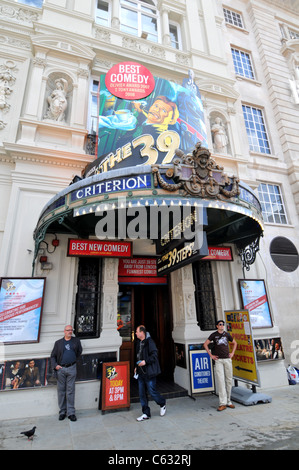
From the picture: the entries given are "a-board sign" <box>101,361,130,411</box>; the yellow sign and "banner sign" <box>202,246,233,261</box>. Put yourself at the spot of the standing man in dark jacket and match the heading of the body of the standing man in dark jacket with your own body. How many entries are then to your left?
3

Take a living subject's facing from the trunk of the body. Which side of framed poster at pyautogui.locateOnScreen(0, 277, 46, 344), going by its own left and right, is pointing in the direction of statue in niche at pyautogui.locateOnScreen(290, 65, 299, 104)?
left

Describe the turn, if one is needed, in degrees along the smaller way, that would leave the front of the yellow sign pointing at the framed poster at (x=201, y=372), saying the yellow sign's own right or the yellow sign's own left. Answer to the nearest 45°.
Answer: approximately 45° to the yellow sign's own right

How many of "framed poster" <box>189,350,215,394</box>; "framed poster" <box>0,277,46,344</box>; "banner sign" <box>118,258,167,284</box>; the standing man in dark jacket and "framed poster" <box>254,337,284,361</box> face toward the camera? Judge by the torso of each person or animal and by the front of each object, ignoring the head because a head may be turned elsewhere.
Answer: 5

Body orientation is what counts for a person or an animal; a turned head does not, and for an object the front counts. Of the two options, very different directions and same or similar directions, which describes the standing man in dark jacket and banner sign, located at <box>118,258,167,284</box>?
same or similar directions

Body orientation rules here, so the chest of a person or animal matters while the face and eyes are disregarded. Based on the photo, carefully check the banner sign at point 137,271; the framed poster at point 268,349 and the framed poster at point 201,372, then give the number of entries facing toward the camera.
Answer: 3

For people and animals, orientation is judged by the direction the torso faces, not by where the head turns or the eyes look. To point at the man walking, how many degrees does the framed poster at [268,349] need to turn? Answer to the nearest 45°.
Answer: approximately 45° to its right

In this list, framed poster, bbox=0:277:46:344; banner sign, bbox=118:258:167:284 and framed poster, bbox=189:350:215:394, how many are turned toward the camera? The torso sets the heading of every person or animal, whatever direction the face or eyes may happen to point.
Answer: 3

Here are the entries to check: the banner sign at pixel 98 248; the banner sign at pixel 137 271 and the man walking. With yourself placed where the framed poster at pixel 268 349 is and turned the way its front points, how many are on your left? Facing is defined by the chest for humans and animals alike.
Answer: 0

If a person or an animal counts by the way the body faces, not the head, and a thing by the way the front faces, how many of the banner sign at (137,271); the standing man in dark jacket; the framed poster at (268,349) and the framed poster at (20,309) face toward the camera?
4

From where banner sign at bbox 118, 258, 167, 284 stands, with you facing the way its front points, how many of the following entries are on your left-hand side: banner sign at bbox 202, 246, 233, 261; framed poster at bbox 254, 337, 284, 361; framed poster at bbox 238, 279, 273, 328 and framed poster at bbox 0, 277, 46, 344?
3

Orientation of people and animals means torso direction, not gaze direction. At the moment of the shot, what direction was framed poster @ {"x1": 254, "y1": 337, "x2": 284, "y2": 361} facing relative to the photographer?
facing the viewer

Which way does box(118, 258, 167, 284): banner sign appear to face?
toward the camera
